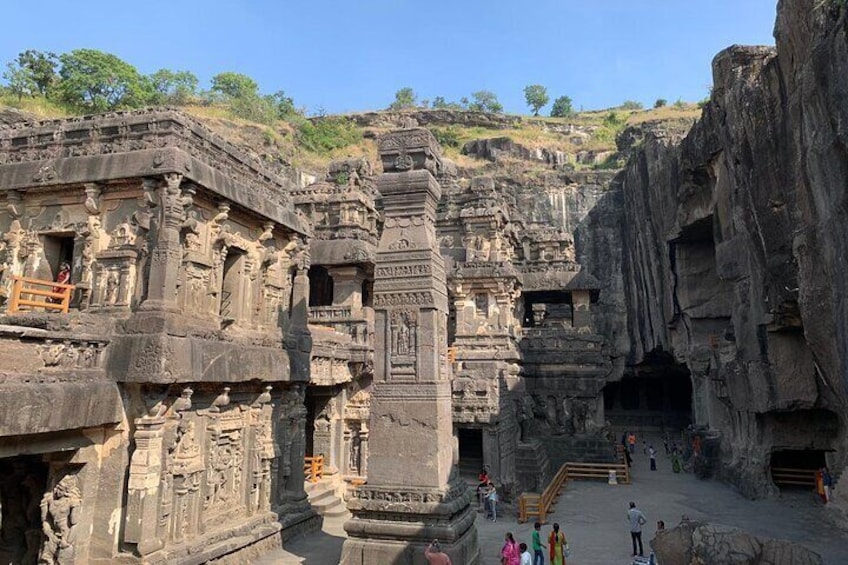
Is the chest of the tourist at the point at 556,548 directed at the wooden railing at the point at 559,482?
yes

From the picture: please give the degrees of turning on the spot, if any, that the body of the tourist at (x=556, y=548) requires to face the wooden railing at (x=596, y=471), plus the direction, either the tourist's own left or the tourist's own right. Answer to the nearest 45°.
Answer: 0° — they already face it

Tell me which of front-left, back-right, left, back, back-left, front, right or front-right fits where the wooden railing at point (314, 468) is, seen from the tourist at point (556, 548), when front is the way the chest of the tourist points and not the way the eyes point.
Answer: front-left

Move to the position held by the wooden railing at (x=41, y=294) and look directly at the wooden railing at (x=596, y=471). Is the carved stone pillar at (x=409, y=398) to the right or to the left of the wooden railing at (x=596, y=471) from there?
right

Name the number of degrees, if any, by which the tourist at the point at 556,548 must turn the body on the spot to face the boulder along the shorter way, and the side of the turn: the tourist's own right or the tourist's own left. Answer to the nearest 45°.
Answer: approximately 90° to the tourist's own right

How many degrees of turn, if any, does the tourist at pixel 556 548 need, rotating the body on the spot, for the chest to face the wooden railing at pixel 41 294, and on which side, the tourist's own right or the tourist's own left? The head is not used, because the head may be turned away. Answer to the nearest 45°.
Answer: approximately 90° to the tourist's own left

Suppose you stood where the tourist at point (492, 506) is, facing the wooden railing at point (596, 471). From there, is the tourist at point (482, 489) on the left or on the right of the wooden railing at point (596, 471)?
left

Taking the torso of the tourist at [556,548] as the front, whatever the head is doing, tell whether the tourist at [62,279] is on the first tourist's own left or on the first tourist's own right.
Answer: on the first tourist's own left

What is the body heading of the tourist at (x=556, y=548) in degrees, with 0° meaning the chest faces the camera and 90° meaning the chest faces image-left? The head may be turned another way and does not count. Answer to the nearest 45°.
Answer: approximately 180°

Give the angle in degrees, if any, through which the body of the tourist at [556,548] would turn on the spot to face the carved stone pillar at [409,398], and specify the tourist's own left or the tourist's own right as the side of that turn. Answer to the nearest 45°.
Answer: approximately 135° to the tourist's own left
